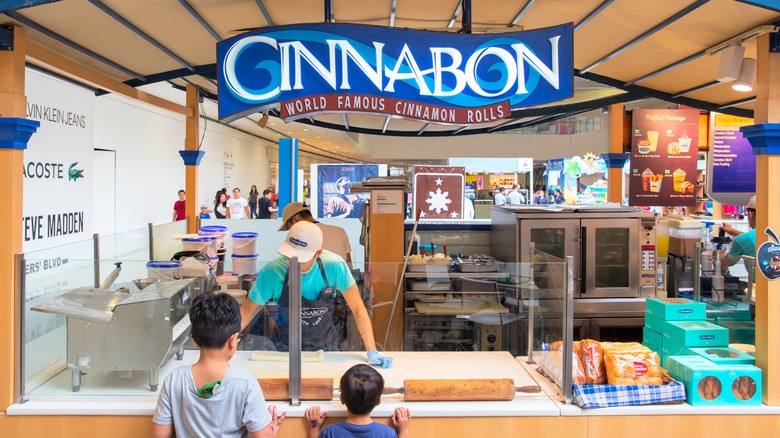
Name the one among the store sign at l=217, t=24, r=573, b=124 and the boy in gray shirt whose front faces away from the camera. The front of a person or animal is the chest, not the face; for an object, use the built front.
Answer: the boy in gray shirt

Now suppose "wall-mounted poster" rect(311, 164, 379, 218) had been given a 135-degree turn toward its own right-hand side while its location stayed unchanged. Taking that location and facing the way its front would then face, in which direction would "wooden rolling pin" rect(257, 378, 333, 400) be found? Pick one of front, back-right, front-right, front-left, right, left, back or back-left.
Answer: back-left

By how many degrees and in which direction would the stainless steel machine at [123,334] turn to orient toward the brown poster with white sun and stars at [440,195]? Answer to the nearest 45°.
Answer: approximately 45° to its left

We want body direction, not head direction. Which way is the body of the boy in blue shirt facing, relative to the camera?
away from the camera

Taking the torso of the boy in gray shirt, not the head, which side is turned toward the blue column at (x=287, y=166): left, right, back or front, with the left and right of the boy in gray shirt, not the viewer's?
front

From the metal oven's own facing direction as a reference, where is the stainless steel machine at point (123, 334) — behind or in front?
in front

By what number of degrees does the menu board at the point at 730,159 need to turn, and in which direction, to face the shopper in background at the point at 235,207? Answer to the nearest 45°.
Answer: approximately 90° to its right

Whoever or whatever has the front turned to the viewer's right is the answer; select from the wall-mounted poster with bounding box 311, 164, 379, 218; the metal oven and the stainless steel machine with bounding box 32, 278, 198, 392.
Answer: the stainless steel machine

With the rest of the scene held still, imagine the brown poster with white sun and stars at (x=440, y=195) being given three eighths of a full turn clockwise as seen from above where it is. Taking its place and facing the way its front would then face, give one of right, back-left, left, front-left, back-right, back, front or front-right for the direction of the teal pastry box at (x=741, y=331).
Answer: back

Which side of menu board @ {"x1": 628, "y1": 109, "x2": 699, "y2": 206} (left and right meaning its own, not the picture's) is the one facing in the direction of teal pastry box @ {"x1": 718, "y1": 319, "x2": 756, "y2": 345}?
front

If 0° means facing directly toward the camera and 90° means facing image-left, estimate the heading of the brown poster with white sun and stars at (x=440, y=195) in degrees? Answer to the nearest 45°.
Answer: approximately 0°

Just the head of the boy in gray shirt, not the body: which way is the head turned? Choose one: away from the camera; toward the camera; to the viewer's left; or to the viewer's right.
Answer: away from the camera

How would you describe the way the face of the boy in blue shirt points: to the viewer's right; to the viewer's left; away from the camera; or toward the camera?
away from the camera

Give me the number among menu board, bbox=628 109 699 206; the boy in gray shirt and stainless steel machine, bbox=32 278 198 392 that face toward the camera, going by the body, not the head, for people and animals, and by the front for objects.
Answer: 1
